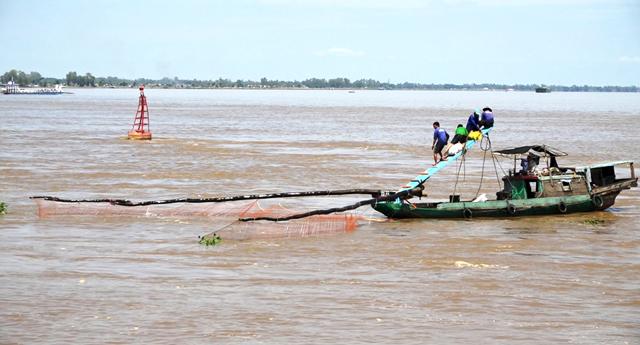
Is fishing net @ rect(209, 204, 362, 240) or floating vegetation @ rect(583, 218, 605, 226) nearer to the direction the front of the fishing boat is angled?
the fishing net

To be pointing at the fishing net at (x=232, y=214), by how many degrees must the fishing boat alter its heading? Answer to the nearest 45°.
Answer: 0° — it already faces it

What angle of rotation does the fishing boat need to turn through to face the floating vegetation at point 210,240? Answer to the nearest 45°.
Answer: approximately 45° to its left

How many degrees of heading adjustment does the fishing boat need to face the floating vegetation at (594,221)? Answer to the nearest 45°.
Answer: approximately 180°

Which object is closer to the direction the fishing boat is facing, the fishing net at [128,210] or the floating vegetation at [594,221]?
the fishing net

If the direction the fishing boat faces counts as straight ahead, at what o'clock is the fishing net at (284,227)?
The fishing net is roughly at 11 o'clock from the fishing boat.

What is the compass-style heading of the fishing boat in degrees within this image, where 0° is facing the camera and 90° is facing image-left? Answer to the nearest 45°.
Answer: approximately 90°

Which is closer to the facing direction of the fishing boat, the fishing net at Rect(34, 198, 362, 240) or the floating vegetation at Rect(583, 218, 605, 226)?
the fishing net
